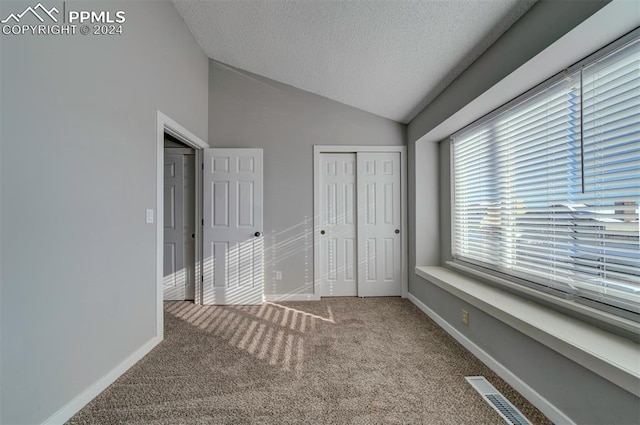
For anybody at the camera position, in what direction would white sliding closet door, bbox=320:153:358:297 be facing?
facing the viewer

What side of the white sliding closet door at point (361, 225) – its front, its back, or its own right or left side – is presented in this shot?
front

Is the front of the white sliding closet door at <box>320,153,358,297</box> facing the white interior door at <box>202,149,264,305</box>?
no

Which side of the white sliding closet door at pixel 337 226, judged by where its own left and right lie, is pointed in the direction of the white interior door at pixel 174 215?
right
